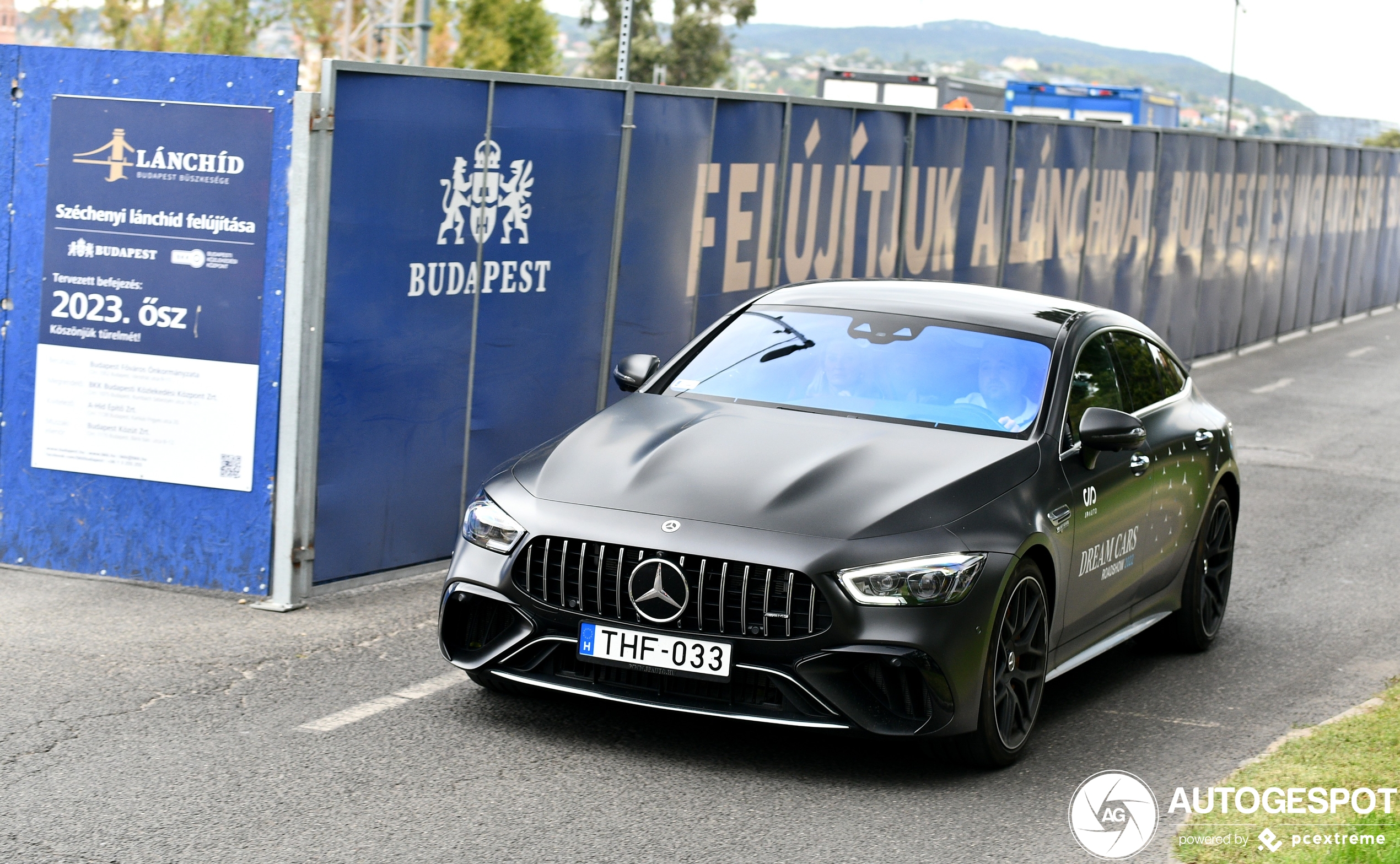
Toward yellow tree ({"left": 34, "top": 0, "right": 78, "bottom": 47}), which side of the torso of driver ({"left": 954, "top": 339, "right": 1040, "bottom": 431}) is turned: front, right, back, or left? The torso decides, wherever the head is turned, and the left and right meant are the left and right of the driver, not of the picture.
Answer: right

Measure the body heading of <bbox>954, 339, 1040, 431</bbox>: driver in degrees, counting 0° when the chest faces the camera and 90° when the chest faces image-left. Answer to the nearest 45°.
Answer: approximately 45°

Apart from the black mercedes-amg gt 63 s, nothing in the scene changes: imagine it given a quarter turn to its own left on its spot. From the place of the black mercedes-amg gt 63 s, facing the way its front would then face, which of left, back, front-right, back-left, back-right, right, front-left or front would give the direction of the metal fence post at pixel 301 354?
back

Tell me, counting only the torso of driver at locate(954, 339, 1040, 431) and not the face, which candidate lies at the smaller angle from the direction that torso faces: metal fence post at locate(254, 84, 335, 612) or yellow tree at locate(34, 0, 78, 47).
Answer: the metal fence post

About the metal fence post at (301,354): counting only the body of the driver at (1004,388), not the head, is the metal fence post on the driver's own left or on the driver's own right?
on the driver's own right

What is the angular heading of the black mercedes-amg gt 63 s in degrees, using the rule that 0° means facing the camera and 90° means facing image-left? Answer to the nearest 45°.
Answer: approximately 45°
